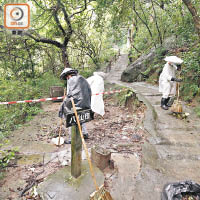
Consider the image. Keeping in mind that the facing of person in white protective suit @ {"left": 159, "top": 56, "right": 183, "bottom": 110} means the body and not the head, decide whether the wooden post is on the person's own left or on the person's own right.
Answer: on the person's own right
